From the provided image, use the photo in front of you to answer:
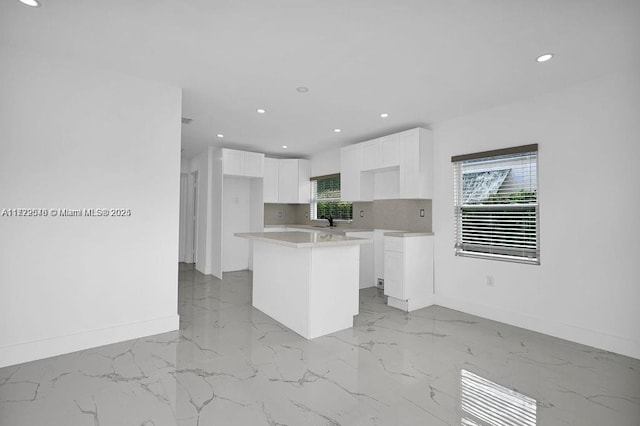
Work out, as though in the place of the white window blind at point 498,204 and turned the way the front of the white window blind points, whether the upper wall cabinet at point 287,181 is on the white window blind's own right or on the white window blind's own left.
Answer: on the white window blind's own right

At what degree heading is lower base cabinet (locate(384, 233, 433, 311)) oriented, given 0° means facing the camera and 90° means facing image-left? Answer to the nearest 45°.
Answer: approximately 45°

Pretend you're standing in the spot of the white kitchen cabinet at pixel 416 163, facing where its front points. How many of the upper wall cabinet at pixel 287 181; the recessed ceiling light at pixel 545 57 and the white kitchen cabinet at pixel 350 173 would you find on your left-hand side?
1

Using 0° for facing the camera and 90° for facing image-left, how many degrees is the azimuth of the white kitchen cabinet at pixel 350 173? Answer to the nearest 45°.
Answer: approximately 45°

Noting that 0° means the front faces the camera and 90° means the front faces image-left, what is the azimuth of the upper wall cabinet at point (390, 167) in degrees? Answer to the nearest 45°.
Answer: approximately 45°

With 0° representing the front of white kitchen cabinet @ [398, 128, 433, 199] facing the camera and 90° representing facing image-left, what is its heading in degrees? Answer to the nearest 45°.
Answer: approximately 45°

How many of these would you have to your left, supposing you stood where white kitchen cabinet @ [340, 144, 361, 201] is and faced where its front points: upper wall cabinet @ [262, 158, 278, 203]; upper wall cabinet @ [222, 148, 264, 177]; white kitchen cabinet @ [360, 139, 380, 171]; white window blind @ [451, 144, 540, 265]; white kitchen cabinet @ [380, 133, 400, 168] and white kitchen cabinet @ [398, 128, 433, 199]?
4

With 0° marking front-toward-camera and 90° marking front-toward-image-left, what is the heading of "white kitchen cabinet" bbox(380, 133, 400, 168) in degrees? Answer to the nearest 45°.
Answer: approximately 45°

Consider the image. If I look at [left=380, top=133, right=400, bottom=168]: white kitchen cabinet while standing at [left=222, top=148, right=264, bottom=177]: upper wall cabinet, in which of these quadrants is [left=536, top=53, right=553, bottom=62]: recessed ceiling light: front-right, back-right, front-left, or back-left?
front-right

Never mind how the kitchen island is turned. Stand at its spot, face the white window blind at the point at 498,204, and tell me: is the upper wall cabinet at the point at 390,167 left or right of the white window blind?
left

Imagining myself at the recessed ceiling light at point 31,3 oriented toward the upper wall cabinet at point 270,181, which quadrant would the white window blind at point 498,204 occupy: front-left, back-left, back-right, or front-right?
front-right

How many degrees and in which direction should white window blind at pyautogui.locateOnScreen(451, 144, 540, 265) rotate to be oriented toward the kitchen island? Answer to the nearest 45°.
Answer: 0° — it already faces it
